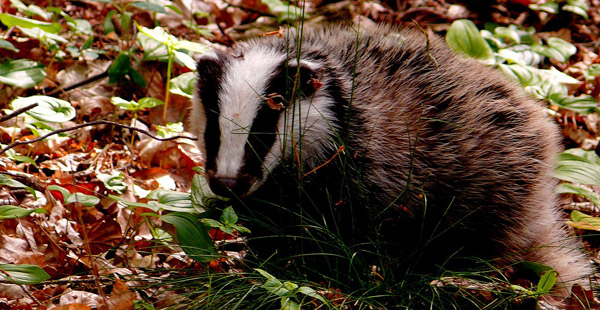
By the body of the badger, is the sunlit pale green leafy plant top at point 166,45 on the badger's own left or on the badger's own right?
on the badger's own right

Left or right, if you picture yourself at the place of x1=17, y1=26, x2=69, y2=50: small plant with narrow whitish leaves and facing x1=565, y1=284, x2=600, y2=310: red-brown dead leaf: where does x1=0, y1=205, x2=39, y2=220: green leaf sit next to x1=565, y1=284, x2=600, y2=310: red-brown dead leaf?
right

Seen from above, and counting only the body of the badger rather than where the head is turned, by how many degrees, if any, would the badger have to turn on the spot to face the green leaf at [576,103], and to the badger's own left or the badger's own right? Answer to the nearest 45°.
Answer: approximately 180°

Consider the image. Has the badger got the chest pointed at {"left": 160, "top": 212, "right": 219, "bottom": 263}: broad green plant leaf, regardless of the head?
yes

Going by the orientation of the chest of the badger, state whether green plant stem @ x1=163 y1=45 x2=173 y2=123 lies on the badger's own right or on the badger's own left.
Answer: on the badger's own right

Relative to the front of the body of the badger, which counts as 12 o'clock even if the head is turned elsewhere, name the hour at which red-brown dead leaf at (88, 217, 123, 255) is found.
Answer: The red-brown dead leaf is roughly at 1 o'clock from the badger.

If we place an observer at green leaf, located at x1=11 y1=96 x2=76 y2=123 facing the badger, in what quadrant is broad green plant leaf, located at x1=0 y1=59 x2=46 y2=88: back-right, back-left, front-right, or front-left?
back-left

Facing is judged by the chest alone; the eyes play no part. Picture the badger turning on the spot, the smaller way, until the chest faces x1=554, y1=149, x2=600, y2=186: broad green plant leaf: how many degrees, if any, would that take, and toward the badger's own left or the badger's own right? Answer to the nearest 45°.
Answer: approximately 135° to the badger's own left

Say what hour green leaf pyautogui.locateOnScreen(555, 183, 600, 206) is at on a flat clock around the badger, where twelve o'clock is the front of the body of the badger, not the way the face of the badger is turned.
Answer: The green leaf is roughly at 7 o'clock from the badger.

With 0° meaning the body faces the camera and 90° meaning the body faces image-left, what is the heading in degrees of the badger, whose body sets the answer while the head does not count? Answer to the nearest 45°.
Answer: approximately 45°

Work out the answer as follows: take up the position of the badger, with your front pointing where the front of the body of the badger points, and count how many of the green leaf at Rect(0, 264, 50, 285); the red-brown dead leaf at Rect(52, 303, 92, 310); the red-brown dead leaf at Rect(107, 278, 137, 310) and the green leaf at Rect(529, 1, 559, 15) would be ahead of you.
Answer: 3

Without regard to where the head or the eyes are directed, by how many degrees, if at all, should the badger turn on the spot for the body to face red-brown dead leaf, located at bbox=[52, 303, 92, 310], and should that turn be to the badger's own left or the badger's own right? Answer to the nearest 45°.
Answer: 0° — it already faces it
